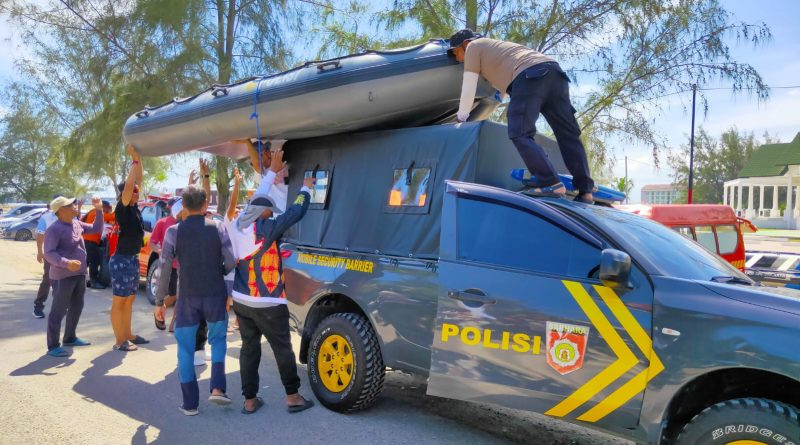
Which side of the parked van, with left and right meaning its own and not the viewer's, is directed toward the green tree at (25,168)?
front

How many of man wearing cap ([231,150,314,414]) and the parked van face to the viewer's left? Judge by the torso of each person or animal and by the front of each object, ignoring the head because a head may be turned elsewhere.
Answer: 1

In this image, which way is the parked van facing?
to the viewer's left

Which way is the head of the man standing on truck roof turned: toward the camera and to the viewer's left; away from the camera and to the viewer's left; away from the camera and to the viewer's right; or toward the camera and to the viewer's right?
away from the camera and to the viewer's left

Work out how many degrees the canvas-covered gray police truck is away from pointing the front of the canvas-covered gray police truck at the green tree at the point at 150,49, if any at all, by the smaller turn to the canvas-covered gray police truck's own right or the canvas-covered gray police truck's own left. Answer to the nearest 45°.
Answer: approximately 180°

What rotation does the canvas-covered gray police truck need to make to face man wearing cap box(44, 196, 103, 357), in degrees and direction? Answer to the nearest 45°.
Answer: approximately 135° to its right

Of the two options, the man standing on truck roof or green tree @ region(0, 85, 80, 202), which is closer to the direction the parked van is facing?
the green tree

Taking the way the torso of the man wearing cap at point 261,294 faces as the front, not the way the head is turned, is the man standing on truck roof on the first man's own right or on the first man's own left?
on the first man's own right

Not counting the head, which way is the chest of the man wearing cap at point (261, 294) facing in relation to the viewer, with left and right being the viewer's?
facing away from the viewer and to the right of the viewer

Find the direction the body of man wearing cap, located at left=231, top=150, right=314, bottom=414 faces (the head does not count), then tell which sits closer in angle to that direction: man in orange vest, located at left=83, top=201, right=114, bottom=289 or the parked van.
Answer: the parked van

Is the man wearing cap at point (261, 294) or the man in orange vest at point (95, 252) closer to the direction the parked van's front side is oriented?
the man in orange vest

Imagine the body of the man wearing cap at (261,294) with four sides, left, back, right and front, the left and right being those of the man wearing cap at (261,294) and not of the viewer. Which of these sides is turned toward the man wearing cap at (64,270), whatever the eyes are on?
left
